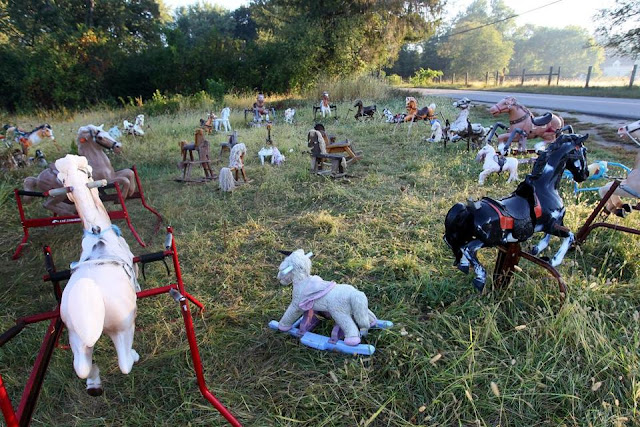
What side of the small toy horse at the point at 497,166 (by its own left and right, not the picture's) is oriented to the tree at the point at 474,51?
right

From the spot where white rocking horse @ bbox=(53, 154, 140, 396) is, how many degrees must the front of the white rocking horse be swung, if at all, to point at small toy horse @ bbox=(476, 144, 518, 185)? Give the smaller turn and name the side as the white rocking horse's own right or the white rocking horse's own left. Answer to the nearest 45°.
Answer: approximately 90° to the white rocking horse's own right

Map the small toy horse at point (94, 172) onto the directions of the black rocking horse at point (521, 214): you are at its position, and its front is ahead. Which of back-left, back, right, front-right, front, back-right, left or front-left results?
back

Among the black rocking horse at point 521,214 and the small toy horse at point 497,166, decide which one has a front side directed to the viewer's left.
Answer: the small toy horse

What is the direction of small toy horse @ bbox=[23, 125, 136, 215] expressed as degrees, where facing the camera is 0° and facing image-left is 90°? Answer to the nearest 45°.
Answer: approximately 270°

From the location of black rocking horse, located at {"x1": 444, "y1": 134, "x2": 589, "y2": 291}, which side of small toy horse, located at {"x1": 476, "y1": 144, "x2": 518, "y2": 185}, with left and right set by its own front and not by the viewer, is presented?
left

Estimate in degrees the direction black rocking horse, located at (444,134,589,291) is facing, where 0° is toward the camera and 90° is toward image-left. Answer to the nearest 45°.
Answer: approximately 270°

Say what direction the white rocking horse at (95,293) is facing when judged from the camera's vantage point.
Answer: facing away from the viewer

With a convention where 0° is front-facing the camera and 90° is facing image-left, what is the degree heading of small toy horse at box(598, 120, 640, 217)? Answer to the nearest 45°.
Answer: approximately 90°

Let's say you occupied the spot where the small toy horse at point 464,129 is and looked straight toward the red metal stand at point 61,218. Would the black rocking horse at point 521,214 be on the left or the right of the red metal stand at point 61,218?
left

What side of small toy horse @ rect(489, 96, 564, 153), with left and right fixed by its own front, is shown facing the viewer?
left

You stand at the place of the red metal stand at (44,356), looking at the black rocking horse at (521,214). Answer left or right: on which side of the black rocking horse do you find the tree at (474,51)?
left
